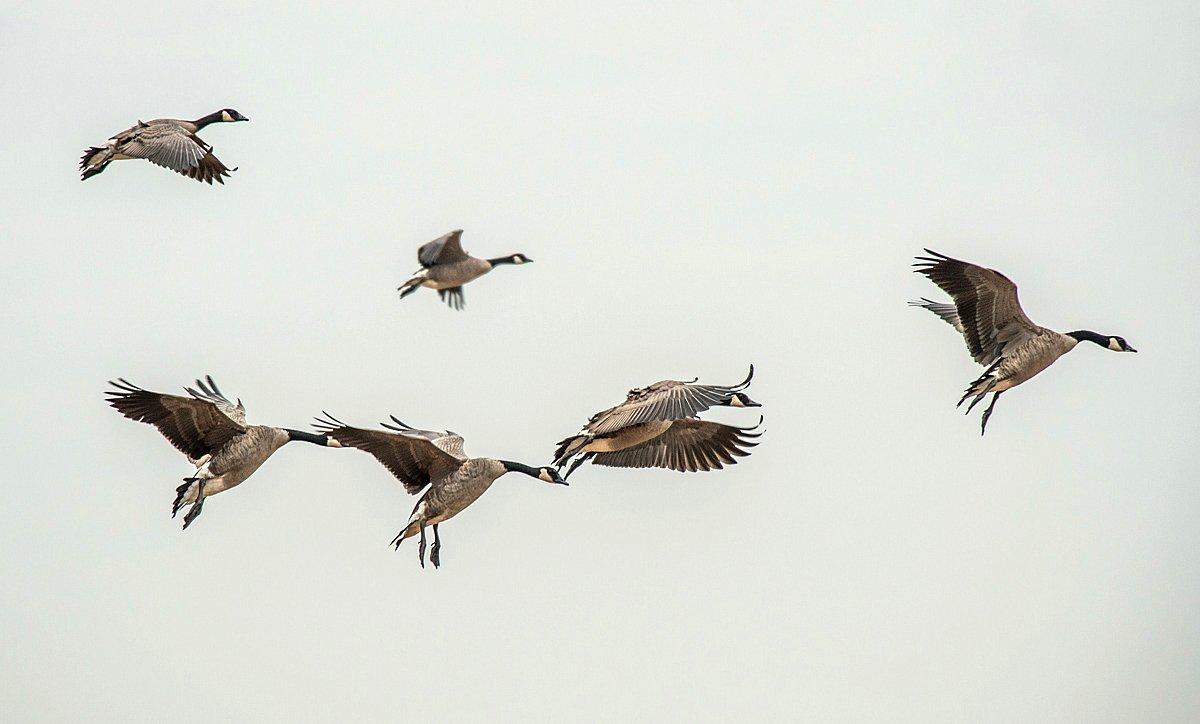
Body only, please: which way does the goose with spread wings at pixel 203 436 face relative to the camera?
to the viewer's right

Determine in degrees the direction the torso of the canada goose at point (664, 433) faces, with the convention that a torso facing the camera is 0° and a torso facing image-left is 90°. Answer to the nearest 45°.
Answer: approximately 270°

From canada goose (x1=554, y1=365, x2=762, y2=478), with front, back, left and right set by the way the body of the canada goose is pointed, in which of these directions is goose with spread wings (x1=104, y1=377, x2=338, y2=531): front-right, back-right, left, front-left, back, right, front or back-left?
back

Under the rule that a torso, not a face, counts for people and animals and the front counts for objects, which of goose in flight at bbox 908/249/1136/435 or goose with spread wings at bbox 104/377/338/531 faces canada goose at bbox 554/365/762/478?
the goose with spread wings

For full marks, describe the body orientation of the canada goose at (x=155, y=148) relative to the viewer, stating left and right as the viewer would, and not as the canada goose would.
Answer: facing to the right of the viewer

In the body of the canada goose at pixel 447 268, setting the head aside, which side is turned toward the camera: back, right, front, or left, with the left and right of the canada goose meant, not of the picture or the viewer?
right

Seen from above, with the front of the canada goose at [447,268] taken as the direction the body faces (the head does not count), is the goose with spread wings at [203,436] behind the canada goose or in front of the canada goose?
behind

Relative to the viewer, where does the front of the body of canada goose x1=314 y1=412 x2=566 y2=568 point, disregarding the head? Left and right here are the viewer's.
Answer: facing to the right of the viewer

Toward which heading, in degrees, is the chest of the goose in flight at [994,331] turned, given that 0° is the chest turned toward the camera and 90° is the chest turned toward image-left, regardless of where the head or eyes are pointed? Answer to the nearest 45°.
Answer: approximately 270°

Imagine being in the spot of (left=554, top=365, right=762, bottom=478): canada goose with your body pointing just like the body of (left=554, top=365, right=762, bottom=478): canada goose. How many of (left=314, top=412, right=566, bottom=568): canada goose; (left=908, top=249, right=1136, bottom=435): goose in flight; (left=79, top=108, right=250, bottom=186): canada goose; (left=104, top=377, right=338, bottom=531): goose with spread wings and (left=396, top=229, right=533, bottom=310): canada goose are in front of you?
1

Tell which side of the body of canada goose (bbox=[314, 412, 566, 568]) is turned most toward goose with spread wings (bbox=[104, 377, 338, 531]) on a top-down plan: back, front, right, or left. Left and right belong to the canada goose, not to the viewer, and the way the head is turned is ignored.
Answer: back

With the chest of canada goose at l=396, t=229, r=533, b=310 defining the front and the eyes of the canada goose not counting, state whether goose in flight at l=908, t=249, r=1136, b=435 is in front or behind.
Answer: in front

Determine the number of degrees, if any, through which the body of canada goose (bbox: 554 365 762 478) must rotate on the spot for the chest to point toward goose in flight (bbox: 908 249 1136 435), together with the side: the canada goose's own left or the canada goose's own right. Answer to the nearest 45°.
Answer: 0° — it already faces it
